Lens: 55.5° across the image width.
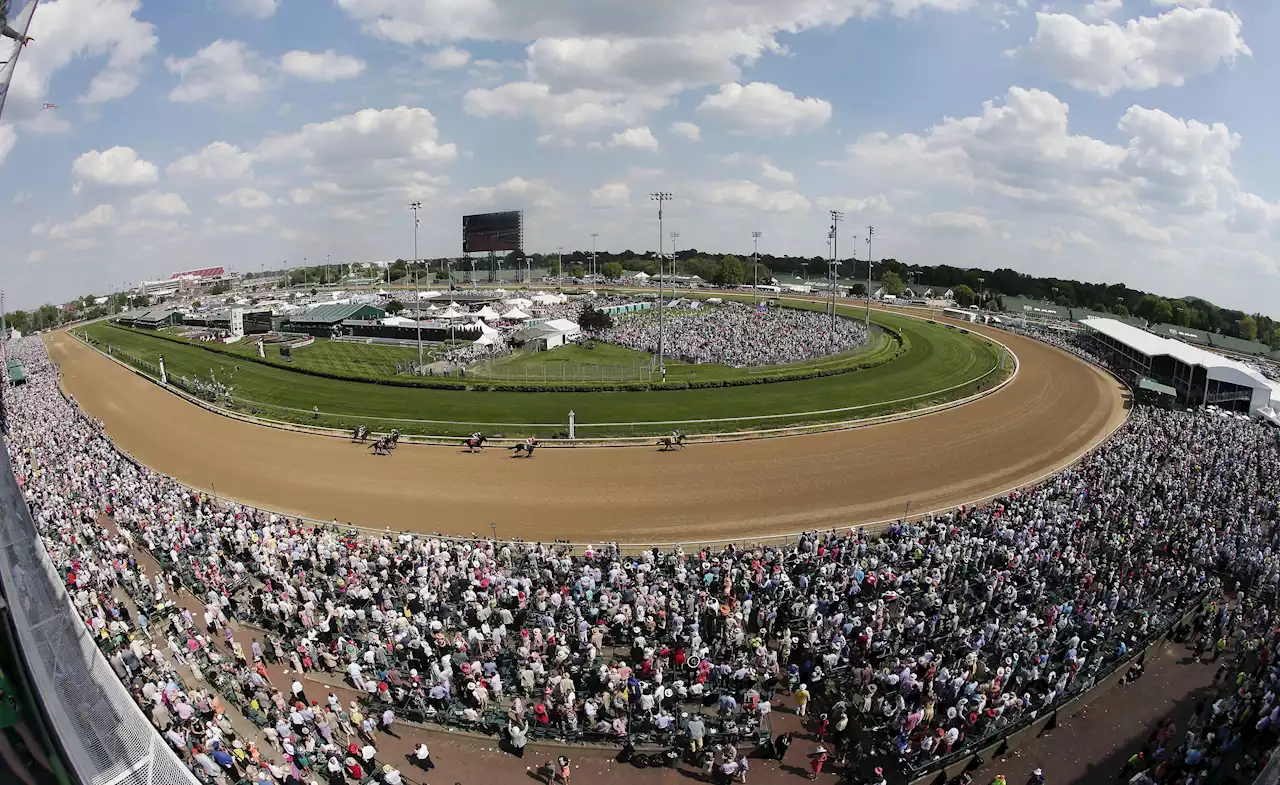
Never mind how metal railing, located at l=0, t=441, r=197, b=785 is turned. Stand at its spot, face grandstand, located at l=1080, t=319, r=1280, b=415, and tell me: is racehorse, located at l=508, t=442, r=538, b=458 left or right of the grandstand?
left

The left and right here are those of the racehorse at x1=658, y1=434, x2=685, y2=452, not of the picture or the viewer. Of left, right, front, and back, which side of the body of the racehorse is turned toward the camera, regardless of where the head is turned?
right

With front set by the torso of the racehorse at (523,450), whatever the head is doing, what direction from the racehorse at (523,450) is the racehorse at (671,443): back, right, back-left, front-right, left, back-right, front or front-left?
front

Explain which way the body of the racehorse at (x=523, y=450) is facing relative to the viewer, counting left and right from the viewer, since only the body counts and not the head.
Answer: facing to the right of the viewer

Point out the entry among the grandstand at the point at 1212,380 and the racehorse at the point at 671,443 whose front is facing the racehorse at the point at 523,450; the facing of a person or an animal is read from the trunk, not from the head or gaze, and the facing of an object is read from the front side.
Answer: the grandstand

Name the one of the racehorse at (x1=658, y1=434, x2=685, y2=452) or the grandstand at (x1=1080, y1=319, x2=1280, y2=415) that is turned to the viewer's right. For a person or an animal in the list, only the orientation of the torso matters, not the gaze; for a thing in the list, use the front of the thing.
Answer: the racehorse

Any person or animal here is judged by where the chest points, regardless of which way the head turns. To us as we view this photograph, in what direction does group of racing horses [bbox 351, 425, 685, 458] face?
facing to the right of the viewer

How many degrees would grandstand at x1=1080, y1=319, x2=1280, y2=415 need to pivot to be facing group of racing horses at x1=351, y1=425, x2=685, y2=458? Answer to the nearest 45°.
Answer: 0° — it already faces it

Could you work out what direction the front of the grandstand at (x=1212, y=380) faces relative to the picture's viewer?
facing the viewer and to the left of the viewer

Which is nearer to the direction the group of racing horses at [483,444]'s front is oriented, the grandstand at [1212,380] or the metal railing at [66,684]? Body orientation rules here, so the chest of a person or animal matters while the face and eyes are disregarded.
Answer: the grandstand
